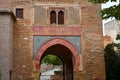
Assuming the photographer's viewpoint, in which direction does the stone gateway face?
facing the viewer
